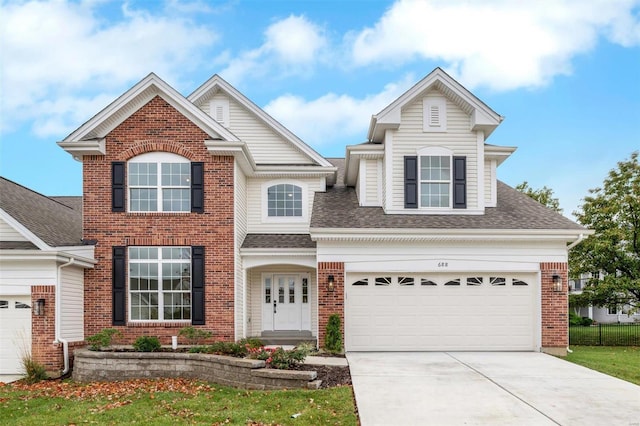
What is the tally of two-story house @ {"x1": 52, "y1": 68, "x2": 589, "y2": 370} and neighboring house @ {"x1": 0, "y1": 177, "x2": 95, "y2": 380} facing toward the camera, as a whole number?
2

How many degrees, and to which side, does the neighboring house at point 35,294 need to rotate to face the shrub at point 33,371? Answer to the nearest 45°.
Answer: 0° — it already faces it

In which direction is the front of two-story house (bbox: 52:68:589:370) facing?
toward the camera

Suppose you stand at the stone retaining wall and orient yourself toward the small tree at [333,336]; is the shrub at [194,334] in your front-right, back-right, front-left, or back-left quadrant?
front-left

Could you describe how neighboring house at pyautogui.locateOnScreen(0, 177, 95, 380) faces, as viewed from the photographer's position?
facing the viewer

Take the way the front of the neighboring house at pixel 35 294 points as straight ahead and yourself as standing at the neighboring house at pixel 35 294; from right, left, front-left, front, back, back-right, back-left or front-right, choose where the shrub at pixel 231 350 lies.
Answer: front-left
